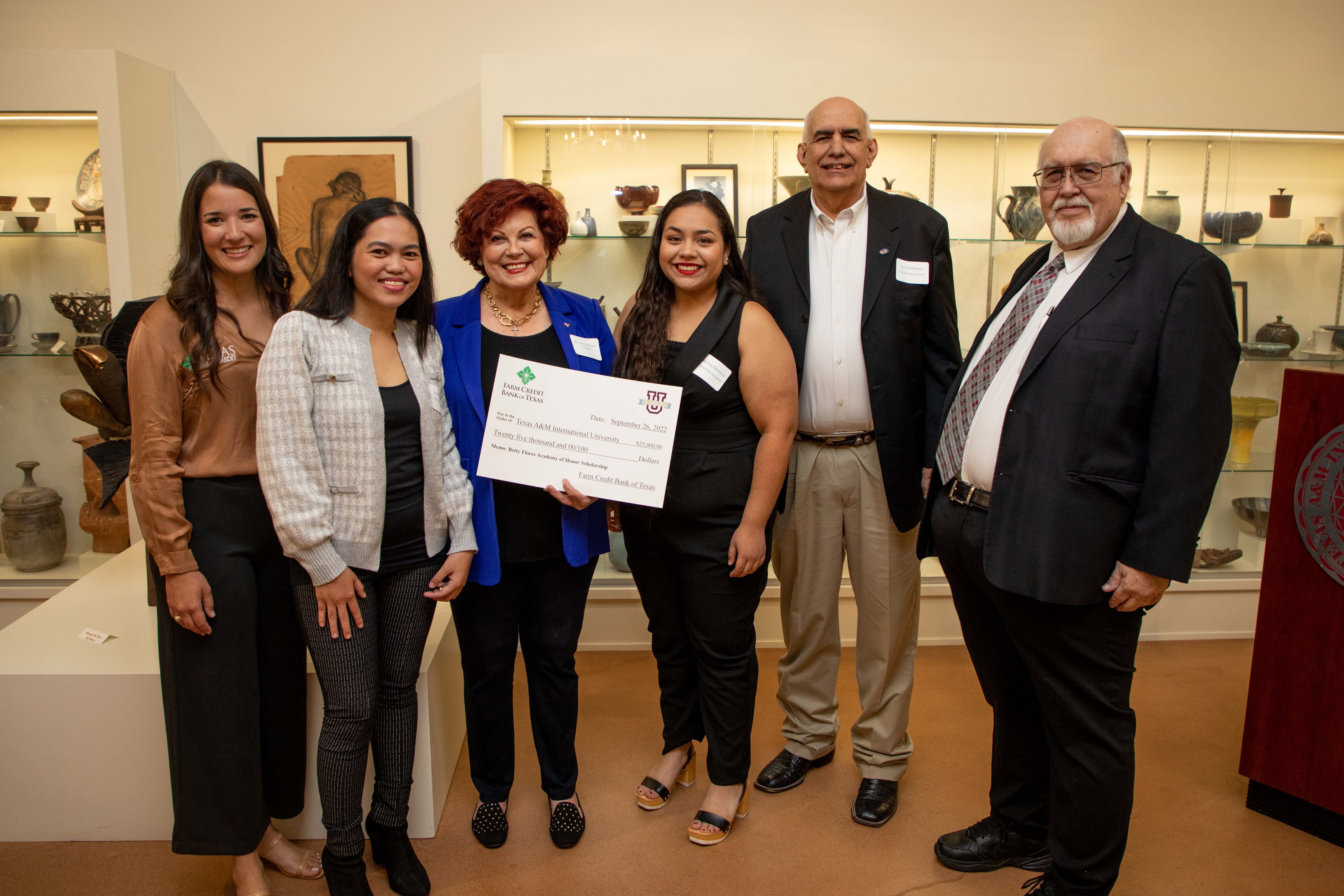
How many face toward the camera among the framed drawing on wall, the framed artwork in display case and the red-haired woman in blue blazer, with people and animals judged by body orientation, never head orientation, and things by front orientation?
3

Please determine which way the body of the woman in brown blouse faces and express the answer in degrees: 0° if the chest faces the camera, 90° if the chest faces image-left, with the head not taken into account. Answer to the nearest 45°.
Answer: approximately 315°

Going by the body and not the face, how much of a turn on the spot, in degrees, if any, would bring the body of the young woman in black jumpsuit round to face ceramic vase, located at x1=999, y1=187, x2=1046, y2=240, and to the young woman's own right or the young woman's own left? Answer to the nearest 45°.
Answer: approximately 180°

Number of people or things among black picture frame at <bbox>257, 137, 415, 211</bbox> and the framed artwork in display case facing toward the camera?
2

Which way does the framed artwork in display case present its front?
toward the camera

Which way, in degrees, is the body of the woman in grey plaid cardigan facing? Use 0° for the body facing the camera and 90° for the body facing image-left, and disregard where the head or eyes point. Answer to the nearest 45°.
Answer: approximately 315°

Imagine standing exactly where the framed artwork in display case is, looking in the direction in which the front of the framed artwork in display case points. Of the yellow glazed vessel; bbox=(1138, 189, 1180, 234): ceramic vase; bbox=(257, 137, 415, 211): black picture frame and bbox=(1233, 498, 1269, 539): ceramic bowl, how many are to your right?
1

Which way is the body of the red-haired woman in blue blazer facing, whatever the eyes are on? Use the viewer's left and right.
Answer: facing the viewer
